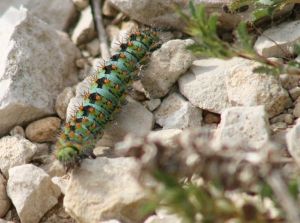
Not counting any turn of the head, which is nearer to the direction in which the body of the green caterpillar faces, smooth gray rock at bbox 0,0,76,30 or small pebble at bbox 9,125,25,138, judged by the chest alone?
the small pebble

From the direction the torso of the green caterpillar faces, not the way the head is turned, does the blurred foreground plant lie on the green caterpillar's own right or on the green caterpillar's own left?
on the green caterpillar's own left

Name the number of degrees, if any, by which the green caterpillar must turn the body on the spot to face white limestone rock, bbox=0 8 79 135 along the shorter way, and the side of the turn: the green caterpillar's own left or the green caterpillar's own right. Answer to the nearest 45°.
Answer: approximately 90° to the green caterpillar's own right

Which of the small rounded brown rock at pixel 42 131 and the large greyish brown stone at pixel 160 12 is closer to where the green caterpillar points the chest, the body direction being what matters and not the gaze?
the small rounded brown rock

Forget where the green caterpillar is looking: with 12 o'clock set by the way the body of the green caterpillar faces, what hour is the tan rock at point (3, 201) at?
The tan rock is roughly at 1 o'clock from the green caterpillar.

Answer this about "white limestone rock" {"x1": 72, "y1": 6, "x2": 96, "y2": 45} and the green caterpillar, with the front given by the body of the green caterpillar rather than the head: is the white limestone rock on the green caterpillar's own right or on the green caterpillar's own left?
on the green caterpillar's own right

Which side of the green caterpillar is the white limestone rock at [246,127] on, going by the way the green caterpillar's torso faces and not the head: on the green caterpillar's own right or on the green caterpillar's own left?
on the green caterpillar's own left

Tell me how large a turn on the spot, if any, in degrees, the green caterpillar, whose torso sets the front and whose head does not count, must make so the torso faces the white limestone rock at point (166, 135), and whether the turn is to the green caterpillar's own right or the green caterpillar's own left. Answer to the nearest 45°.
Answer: approximately 90° to the green caterpillar's own left

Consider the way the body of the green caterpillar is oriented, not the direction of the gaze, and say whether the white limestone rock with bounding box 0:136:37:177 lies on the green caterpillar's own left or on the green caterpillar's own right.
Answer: on the green caterpillar's own right

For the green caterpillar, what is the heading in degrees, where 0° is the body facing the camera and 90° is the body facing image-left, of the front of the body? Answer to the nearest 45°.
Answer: approximately 45°

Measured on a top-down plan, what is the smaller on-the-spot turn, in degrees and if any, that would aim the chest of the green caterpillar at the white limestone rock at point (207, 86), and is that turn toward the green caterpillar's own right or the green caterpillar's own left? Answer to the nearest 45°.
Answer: approximately 135° to the green caterpillar's own left

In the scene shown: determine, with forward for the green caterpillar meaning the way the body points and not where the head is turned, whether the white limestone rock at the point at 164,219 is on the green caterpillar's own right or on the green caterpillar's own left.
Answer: on the green caterpillar's own left
